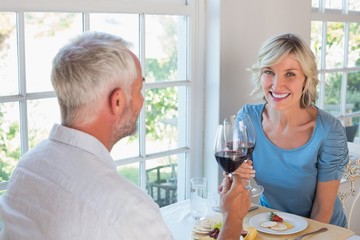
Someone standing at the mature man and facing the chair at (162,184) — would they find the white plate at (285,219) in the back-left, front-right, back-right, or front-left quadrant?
front-right

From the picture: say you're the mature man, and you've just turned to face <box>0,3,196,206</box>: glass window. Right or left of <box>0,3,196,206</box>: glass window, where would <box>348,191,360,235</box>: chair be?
right

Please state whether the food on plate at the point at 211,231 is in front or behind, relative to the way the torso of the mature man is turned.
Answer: in front

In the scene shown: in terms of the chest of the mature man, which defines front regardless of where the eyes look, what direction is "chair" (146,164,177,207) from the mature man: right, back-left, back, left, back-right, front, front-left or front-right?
front-left

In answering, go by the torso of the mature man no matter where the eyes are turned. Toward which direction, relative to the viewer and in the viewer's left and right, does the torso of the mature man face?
facing away from the viewer and to the right of the viewer

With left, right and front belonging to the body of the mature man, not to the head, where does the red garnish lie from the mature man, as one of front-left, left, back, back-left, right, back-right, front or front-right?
front

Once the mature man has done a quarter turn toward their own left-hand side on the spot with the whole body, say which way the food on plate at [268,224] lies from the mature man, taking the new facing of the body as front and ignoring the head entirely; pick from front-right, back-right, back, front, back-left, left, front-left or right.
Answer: right

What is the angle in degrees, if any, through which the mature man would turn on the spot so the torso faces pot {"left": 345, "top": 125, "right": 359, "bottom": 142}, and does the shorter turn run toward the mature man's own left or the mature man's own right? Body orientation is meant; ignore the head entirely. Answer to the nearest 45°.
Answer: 0° — they already face it

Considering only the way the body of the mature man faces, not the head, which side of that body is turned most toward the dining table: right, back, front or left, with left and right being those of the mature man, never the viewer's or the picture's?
front

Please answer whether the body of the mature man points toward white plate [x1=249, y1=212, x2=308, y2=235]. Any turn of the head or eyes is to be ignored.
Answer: yes

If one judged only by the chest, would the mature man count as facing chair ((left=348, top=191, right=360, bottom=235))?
yes

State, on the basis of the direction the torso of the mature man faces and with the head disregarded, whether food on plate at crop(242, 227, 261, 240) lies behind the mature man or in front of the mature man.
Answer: in front

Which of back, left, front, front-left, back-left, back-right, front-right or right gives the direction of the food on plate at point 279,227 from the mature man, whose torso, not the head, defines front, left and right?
front

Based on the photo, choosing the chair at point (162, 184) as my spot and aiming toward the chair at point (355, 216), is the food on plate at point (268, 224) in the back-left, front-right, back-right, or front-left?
front-right

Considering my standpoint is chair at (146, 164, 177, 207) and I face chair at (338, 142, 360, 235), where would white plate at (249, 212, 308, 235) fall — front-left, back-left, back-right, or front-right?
front-right

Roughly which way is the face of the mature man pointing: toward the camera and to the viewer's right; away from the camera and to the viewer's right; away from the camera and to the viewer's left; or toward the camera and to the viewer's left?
away from the camera and to the viewer's right
